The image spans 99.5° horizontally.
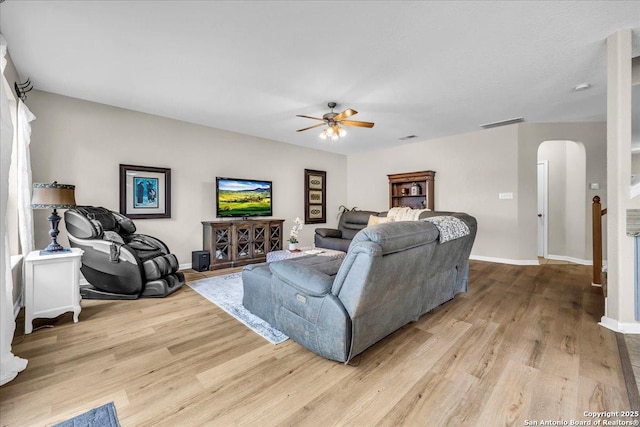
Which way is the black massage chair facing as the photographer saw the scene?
facing the viewer and to the right of the viewer

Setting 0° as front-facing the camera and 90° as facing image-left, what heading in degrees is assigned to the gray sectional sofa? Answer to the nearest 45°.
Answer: approximately 135°

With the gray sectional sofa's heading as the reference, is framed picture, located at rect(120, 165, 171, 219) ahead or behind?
ahead

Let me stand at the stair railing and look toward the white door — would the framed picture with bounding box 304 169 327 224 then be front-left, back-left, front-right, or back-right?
front-left

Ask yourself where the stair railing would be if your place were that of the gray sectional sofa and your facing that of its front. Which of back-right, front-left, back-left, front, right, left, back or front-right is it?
right

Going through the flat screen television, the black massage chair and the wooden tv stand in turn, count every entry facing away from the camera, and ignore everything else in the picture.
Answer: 0

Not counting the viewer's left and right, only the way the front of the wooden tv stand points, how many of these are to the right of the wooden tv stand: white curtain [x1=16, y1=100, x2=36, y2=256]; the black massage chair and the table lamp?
3

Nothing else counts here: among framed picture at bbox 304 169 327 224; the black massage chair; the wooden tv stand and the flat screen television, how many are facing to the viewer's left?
0

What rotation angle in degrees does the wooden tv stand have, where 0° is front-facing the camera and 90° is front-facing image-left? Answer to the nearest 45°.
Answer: approximately 315°

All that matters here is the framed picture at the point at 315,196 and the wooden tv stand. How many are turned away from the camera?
0

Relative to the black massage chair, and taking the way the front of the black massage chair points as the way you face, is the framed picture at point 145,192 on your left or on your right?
on your left

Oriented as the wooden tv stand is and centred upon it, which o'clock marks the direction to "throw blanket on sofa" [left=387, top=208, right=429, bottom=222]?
The throw blanket on sofa is roughly at 11 o'clock from the wooden tv stand.

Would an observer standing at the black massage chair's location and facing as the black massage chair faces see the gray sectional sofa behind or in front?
in front

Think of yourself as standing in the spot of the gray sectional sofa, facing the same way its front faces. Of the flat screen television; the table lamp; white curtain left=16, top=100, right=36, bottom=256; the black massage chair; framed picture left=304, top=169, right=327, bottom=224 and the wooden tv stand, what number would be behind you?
0

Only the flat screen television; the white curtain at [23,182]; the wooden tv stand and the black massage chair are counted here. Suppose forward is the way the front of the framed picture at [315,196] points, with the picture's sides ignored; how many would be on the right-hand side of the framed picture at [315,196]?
4

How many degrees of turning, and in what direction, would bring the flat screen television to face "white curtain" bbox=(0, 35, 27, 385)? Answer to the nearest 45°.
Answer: approximately 90° to its right

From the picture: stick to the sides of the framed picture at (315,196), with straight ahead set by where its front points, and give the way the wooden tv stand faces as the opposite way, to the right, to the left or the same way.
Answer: the same way

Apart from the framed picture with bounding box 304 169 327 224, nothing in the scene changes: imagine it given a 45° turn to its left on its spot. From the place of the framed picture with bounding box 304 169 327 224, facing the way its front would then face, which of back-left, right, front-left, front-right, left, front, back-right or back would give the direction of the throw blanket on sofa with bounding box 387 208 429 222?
front-right
